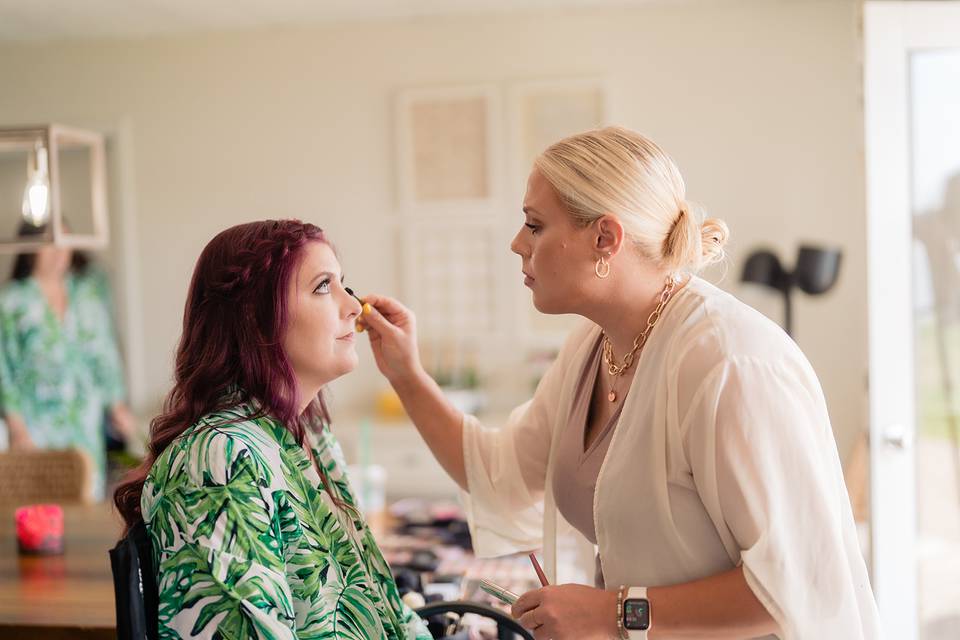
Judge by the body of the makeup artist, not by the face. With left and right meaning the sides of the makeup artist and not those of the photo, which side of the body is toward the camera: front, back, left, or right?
left

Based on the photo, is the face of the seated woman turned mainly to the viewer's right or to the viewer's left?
to the viewer's right

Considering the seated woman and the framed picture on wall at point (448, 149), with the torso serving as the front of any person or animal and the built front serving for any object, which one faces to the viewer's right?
the seated woman

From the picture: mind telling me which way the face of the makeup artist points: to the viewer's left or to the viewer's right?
to the viewer's left

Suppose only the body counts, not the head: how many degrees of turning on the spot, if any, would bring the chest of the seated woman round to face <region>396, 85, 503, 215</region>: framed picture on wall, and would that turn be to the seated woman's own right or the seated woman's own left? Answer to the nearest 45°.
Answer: approximately 90° to the seated woman's own left

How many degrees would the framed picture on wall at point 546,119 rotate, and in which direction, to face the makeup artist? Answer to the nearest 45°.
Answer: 0° — it already faces them

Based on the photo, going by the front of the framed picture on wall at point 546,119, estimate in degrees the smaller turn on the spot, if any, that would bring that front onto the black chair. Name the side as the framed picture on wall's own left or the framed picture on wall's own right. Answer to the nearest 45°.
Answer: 0° — it already faces it

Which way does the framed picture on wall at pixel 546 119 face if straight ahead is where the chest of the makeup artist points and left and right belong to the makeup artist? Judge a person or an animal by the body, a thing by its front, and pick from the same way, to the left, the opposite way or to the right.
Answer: to the left

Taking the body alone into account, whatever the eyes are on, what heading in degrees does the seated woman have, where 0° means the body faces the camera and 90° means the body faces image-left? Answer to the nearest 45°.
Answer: approximately 270°

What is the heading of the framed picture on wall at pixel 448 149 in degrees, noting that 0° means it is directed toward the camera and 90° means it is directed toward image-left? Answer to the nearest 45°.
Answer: approximately 0°
